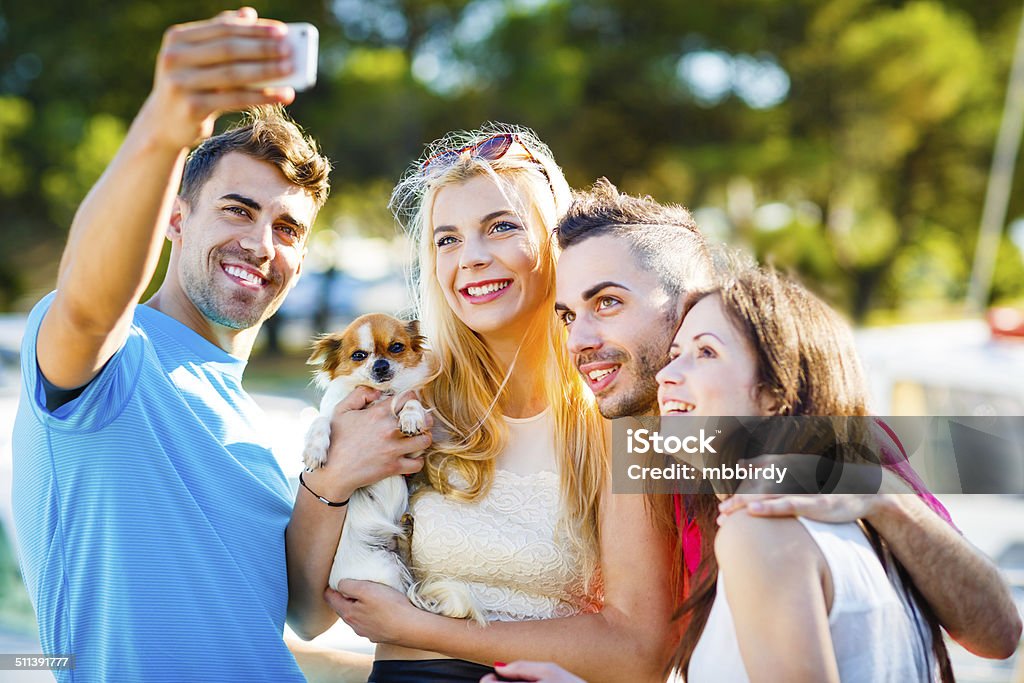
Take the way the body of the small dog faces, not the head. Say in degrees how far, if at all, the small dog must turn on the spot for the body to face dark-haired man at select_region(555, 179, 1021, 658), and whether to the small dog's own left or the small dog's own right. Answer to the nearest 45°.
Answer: approximately 45° to the small dog's own left

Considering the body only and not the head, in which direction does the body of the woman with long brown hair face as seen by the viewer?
to the viewer's left

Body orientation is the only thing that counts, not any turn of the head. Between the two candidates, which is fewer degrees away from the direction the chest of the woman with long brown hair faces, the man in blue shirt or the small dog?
the man in blue shirt

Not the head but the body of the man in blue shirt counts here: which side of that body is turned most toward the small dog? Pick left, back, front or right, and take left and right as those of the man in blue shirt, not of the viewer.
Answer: left

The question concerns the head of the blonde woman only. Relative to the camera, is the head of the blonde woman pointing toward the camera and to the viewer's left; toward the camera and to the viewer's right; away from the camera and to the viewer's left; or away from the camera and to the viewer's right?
toward the camera and to the viewer's left

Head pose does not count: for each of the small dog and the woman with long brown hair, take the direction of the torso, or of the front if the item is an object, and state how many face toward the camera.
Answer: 1

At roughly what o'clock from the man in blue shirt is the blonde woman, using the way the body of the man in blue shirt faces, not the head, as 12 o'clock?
The blonde woman is roughly at 10 o'clock from the man in blue shirt.

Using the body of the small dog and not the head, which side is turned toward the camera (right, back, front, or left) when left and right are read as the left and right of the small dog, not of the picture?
front

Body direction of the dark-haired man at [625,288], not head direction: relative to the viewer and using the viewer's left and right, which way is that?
facing the viewer and to the left of the viewer
